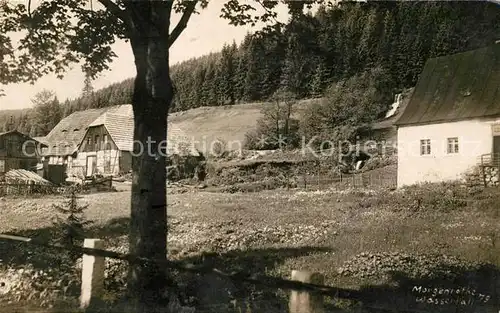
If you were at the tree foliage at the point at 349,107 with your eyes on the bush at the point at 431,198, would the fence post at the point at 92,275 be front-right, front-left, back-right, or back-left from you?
front-right

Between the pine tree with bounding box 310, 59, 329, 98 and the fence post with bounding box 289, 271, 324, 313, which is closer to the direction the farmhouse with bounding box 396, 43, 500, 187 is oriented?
the fence post

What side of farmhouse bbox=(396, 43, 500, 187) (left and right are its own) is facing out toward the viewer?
front

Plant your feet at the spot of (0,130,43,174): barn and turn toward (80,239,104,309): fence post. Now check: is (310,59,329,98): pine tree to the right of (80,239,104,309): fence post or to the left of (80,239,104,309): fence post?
left

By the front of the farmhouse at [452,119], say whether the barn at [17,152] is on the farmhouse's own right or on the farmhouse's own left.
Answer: on the farmhouse's own right

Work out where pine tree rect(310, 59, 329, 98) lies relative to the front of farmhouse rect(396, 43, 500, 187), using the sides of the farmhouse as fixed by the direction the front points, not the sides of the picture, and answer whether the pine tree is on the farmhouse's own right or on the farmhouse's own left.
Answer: on the farmhouse's own right

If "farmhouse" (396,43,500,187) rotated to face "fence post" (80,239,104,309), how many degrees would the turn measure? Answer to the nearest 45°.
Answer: approximately 45° to its right

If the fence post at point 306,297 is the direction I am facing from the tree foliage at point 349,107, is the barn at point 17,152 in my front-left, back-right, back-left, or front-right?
front-right

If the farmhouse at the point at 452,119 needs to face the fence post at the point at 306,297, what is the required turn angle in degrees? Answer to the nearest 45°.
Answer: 0° — it already faces it

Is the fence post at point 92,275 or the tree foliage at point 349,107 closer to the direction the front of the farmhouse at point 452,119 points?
the fence post

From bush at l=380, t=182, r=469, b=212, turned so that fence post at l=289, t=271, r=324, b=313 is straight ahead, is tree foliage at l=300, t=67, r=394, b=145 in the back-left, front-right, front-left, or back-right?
back-right

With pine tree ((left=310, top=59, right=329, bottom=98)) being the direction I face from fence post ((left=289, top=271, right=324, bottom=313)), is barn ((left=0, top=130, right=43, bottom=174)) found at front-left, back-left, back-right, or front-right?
front-left
